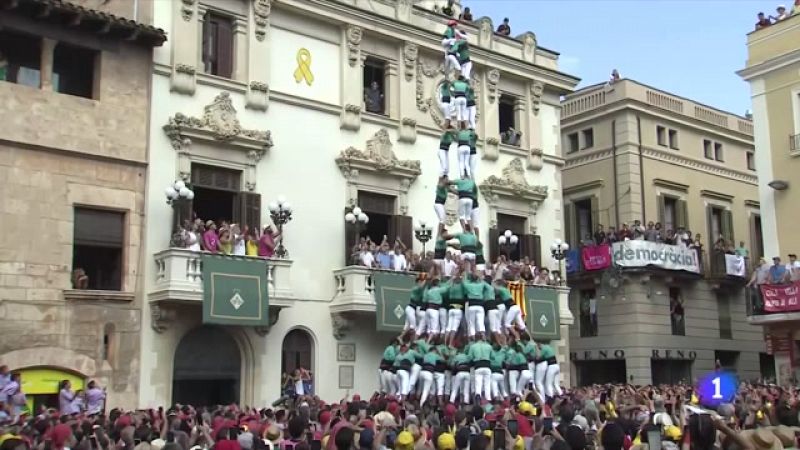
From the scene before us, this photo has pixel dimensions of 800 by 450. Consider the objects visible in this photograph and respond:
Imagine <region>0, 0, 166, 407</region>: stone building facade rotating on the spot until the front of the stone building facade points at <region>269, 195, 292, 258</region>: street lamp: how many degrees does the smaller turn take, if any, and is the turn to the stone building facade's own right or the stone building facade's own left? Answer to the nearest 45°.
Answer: approximately 45° to the stone building facade's own left

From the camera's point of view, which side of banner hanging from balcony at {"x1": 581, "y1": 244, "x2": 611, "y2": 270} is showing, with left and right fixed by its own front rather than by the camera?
front

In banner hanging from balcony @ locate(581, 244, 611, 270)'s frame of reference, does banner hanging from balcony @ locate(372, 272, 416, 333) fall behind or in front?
in front

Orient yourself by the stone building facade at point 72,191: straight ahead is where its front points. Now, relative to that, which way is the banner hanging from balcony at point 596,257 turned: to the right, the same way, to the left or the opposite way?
to the right

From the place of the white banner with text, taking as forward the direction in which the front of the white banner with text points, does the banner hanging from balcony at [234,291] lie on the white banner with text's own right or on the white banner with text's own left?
on the white banner with text's own right

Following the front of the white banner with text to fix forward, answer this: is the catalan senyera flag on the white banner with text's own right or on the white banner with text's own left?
on the white banner with text's own right

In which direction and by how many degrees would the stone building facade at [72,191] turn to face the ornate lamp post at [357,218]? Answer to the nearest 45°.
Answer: approximately 45° to its left

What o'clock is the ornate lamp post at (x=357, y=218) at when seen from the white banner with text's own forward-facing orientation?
The ornate lamp post is roughly at 3 o'clock from the white banner with text.

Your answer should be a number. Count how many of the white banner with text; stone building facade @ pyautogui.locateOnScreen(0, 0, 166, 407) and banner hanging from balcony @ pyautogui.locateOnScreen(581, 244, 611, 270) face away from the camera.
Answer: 0

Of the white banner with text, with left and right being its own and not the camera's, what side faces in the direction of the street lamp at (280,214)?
right

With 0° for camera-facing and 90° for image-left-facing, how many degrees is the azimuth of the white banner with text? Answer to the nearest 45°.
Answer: approximately 315°

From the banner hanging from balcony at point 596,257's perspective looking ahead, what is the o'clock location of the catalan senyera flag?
The catalan senyera flag is roughly at 1 o'clock from the banner hanging from balcony.

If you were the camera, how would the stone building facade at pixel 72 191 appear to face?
facing the viewer and to the right of the viewer

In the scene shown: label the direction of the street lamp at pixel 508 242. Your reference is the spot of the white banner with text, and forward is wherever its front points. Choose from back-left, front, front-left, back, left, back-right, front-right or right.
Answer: right

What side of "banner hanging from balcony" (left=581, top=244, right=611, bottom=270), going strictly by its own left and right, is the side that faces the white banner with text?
left

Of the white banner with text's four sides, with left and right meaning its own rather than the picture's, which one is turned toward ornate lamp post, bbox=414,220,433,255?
right
